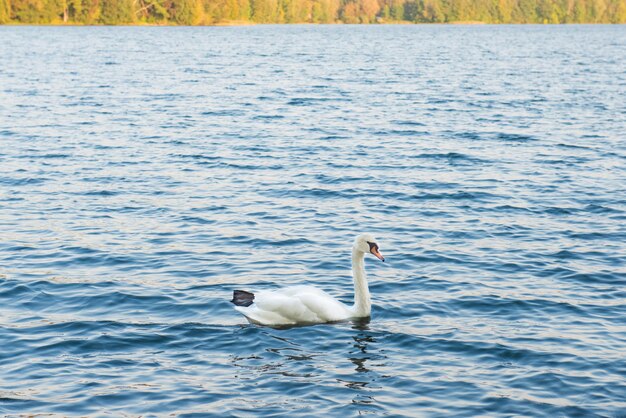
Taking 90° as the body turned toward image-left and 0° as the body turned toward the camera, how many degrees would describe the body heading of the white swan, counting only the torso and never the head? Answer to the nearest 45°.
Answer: approximately 270°
